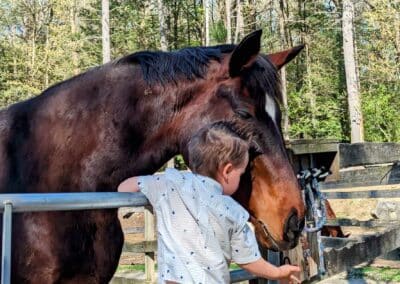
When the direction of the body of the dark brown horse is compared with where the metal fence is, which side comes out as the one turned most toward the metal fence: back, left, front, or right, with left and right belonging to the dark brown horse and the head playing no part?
right

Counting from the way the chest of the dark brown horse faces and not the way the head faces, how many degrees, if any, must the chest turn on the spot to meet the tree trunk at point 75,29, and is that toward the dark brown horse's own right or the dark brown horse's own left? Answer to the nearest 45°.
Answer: approximately 90° to the dark brown horse's own left

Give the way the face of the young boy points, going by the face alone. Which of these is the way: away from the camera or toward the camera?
away from the camera

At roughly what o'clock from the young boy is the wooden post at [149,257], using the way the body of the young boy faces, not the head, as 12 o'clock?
The wooden post is roughly at 10 o'clock from the young boy.

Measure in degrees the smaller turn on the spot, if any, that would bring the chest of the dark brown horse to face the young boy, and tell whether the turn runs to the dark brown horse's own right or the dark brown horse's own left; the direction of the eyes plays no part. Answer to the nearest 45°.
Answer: approximately 45° to the dark brown horse's own right

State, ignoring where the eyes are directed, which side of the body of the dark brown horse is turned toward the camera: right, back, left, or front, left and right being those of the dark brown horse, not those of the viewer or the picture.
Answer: right

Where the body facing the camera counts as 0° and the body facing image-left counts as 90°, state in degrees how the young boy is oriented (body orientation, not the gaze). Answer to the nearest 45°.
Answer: approximately 225°

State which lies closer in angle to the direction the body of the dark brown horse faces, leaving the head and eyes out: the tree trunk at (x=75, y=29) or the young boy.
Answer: the young boy

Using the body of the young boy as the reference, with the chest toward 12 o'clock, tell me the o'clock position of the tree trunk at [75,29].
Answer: The tree trunk is roughly at 10 o'clock from the young boy.
